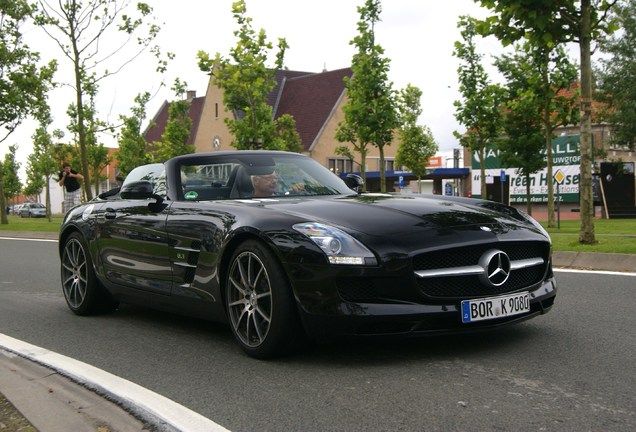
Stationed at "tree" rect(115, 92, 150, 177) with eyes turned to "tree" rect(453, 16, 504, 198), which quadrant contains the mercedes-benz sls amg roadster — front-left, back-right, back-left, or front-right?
front-right

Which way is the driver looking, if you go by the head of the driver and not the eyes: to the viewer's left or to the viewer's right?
to the viewer's right

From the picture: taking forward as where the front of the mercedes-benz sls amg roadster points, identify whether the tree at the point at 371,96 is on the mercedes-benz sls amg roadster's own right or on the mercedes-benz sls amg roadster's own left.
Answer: on the mercedes-benz sls amg roadster's own left

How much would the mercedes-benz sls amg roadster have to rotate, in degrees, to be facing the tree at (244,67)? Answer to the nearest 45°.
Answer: approximately 135° to its left

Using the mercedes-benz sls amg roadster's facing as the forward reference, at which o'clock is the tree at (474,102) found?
The tree is roughly at 8 o'clock from the mercedes-benz sls amg roadster.

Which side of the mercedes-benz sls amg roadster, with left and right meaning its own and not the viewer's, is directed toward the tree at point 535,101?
left

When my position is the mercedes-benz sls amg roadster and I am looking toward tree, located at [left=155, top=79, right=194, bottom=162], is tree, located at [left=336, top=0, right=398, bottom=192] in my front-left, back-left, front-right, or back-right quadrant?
front-right

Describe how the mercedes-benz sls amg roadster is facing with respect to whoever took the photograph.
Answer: facing the viewer and to the right of the viewer

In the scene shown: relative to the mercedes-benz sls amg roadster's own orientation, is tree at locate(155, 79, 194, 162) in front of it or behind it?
behind

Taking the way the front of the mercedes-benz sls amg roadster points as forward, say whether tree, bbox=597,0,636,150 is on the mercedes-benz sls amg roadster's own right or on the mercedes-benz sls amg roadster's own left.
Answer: on the mercedes-benz sls amg roadster's own left

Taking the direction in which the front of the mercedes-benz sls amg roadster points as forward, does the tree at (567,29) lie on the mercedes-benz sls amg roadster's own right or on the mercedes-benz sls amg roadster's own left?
on the mercedes-benz sls amg roadster's own left
